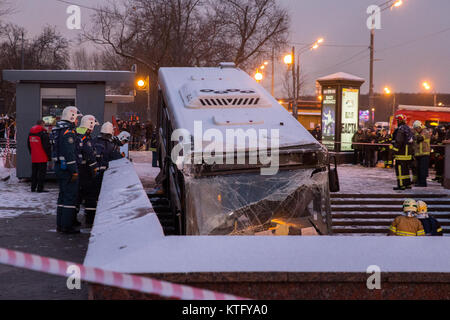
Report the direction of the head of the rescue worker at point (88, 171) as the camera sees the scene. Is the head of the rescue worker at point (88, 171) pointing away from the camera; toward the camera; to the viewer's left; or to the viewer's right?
to the viewer's right

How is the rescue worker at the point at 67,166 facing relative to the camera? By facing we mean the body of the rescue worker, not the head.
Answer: to the viewer's right

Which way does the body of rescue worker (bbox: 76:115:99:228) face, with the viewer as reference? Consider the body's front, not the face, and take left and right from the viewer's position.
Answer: facing to the right of the viewer

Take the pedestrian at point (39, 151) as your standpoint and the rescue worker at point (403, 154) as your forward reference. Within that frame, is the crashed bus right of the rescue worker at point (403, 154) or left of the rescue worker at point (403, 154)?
right

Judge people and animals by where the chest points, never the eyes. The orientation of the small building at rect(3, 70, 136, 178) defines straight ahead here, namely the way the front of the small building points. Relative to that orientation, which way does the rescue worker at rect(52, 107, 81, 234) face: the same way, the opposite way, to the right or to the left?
to the left

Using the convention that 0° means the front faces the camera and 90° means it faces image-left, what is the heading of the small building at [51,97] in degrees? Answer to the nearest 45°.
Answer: approximately 0°
